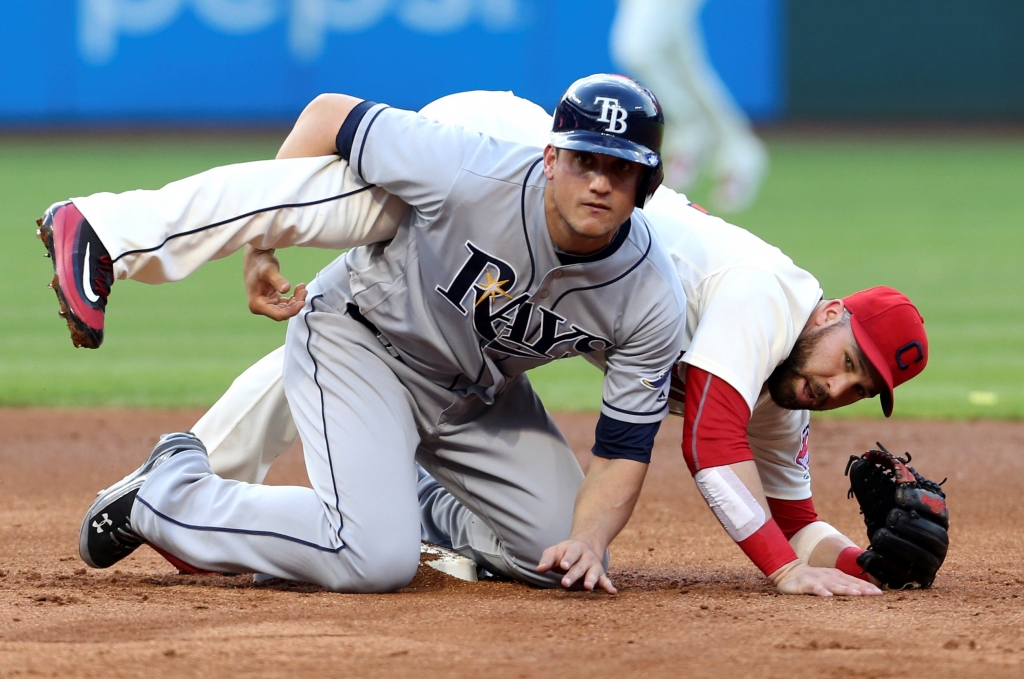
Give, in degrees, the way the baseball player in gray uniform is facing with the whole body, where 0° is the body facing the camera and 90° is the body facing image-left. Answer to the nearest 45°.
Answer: approximately 315°
